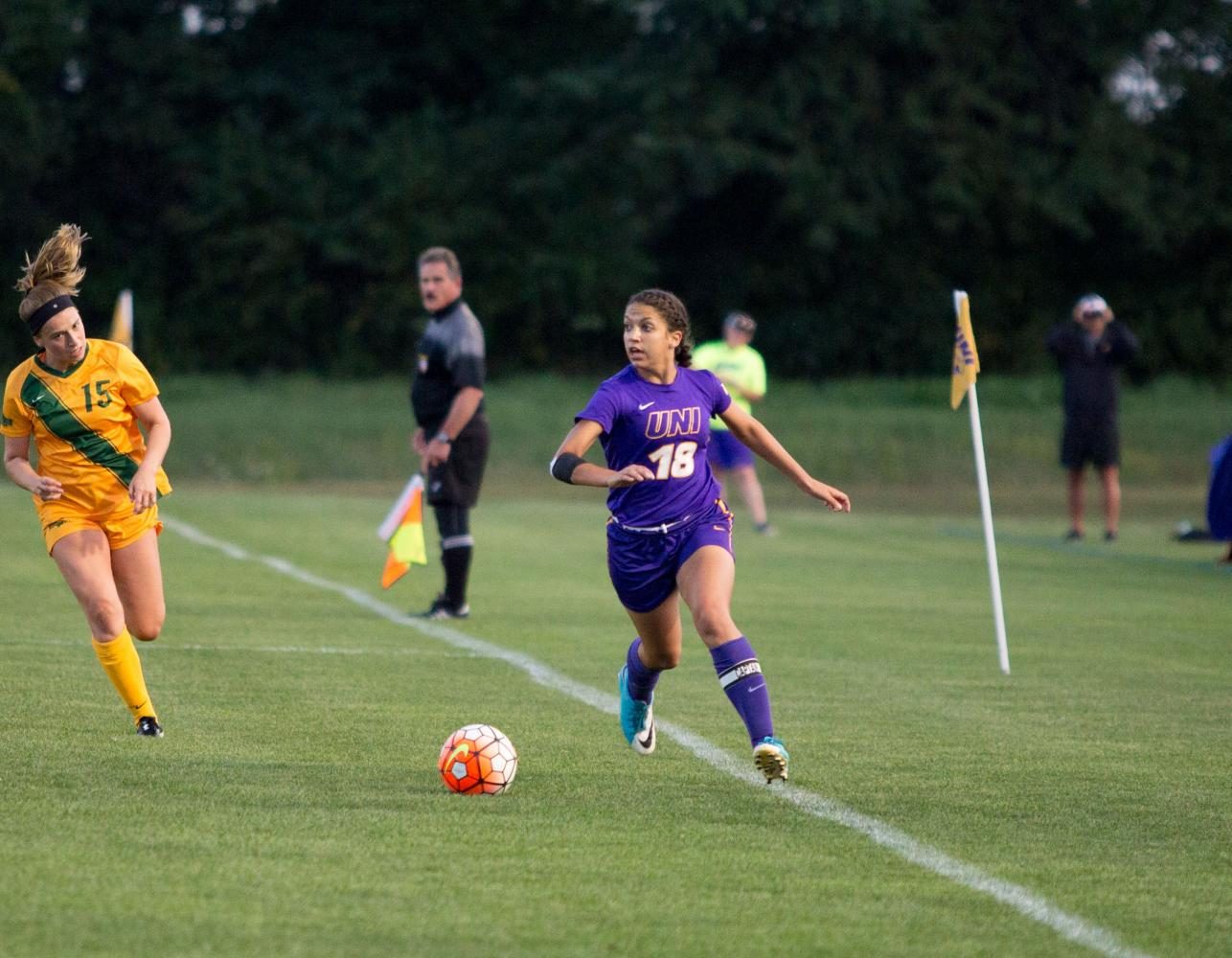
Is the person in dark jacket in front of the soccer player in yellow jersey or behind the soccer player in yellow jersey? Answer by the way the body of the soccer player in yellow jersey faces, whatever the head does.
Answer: behind

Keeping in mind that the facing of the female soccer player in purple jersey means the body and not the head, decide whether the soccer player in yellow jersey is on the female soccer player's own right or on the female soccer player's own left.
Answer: on the female soccer player's own right

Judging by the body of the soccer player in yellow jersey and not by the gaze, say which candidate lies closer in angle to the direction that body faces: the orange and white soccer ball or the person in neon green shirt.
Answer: the orange and white soccer ball

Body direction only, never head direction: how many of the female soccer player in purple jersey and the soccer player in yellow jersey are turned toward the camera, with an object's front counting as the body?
2

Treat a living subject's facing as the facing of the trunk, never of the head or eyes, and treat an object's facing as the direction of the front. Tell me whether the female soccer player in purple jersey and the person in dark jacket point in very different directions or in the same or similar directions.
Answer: same or similar directions

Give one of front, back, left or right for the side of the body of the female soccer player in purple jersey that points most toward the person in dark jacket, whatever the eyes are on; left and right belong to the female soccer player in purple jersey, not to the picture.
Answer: back

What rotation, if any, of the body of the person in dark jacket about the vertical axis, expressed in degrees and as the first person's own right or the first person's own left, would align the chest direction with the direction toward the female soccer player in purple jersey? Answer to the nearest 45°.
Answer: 0° — they already face them

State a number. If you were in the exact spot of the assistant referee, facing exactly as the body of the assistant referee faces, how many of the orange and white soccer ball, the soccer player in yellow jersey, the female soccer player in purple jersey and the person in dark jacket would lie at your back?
1

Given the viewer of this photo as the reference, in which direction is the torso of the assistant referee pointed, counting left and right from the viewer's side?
facing the viewer and to the left of the viewer

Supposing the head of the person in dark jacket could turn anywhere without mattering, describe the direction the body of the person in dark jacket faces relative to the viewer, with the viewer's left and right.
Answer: facing the viewer

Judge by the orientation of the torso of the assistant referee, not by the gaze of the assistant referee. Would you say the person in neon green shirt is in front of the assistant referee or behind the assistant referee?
behind

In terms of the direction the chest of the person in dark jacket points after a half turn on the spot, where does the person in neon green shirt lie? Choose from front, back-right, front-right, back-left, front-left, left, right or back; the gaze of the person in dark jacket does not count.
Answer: left

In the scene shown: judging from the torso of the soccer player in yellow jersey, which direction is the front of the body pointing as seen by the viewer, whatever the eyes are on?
toward the camera

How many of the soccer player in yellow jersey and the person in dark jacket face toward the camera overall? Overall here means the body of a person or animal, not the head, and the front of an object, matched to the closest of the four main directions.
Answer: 2
